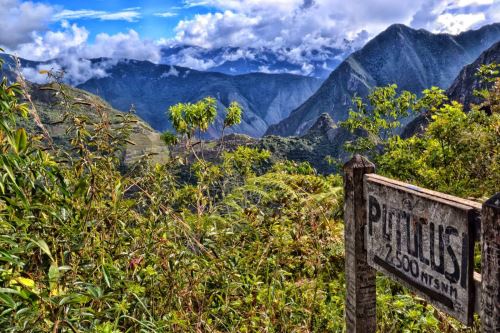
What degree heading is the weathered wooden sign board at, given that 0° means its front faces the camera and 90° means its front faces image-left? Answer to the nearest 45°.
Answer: approximately 45°
